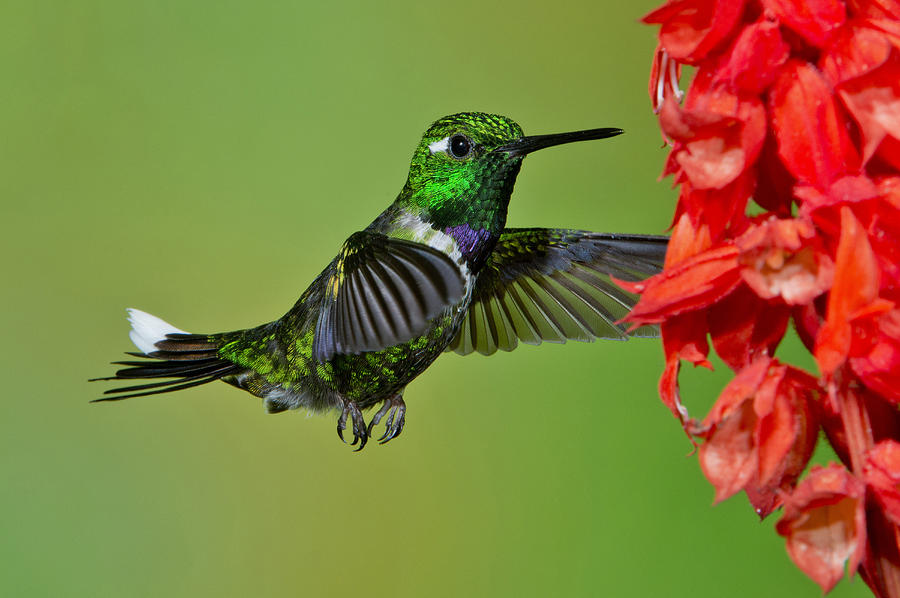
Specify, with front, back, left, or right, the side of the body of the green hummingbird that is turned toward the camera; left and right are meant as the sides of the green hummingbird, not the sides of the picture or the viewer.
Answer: right
